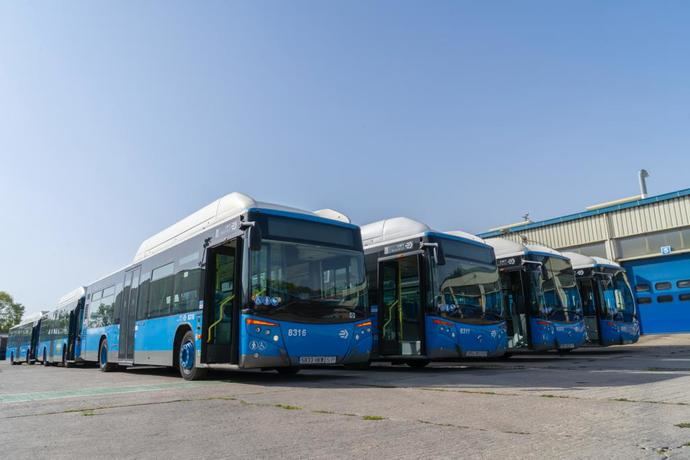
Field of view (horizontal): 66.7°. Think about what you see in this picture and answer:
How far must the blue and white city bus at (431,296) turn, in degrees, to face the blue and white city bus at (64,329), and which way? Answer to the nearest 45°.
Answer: approximately 180°

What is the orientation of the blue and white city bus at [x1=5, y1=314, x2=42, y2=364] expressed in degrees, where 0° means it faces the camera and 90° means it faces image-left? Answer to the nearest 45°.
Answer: approximately 315°

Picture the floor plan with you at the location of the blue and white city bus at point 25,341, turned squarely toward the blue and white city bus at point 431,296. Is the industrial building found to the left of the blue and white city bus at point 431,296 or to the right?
left

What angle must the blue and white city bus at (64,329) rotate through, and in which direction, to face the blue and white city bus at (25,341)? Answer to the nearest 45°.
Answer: approximately 135° to its left

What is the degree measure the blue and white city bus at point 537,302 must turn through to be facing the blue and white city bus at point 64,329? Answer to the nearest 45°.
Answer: approximately 135° to its right

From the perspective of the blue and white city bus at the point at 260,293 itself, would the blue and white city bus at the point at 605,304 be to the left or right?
on its left

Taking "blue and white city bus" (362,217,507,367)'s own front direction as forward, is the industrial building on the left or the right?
on its left

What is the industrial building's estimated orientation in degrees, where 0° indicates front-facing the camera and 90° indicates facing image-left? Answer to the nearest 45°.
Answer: approximately 45°
